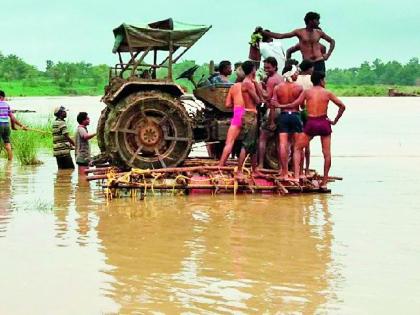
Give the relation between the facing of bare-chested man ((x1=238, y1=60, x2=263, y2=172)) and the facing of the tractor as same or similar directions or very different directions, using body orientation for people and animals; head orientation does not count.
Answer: same or similar directions

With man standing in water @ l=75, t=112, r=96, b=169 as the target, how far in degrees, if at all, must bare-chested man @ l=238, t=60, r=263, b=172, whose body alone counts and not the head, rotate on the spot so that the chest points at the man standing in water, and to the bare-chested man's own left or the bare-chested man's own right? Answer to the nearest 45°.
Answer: approximately 135° to the bare-chested man's own left

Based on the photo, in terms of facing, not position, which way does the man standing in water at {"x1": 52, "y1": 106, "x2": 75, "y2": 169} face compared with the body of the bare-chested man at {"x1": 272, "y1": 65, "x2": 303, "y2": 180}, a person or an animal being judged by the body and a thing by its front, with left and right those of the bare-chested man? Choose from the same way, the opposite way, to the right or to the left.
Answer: to the right

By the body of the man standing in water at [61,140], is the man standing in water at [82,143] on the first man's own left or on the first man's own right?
on the first man's own right

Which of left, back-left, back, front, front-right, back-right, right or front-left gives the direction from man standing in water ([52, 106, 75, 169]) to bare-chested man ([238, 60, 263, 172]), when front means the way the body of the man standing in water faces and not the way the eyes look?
front-right

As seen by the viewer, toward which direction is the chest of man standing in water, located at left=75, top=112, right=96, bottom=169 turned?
to the viewer's right

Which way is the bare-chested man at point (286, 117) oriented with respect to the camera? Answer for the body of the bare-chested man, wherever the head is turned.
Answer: away from the camera

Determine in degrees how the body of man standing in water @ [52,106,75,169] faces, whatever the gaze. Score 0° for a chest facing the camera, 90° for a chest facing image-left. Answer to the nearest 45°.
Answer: approximately 270°
